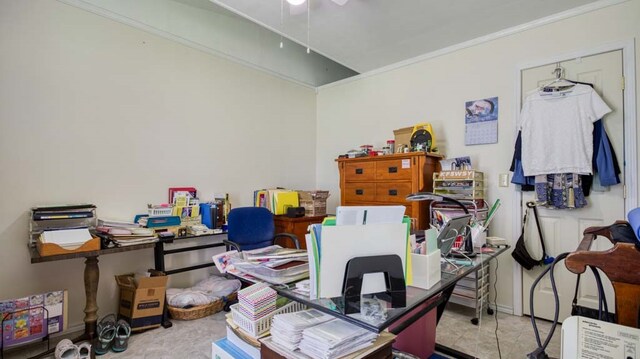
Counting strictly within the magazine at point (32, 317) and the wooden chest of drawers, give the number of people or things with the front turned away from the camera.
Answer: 0

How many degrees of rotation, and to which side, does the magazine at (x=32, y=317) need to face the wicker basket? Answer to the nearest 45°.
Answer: approximately 45° to its left

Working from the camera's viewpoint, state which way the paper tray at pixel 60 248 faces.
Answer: facing the viewer

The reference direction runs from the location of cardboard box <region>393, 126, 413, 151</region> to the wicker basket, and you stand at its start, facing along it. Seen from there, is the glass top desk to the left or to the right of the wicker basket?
left

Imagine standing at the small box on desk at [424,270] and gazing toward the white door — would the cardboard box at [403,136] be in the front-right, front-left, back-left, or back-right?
front-left

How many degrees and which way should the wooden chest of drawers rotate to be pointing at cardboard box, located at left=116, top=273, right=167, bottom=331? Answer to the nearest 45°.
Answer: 0° — it already faces it

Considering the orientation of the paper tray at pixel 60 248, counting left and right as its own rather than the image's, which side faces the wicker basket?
left

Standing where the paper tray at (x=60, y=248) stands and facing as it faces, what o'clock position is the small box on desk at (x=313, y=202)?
The small box on desk is roughly at 9 o'clock from the paper tray.

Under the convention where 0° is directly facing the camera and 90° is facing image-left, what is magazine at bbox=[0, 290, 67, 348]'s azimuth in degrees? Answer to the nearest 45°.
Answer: approximately 315°

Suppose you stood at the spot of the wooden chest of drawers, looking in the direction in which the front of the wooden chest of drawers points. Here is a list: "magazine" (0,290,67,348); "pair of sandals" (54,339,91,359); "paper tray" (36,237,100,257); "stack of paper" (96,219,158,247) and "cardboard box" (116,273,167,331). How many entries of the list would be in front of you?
5
